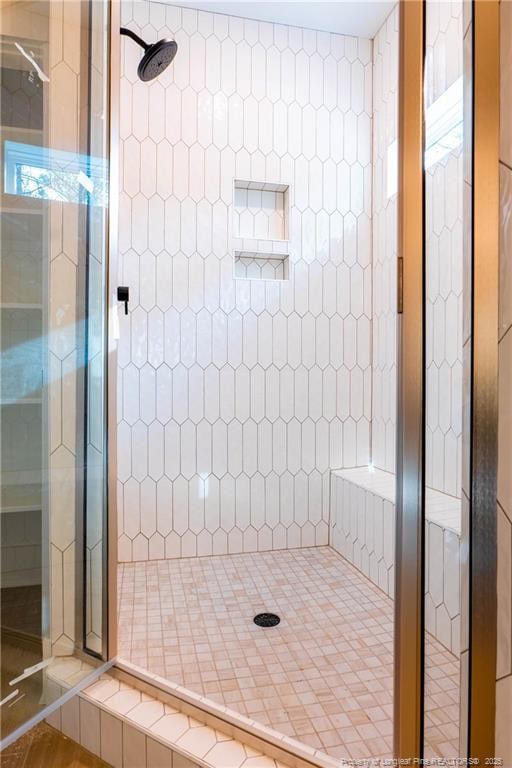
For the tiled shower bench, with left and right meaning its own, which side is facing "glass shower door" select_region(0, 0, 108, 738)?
front

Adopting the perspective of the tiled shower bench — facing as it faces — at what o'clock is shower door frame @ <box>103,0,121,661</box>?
The shower door frame is roughly at 12 o'clock from the tiled shower bench.

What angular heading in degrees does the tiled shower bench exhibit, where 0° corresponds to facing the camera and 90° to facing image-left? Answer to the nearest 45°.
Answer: approximately 45°
